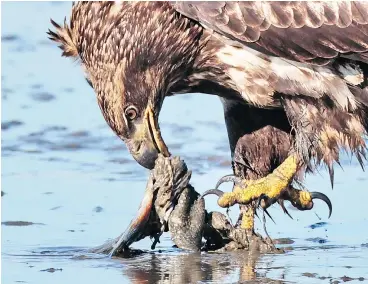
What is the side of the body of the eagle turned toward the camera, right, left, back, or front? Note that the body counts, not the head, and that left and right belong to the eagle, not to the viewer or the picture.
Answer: left
